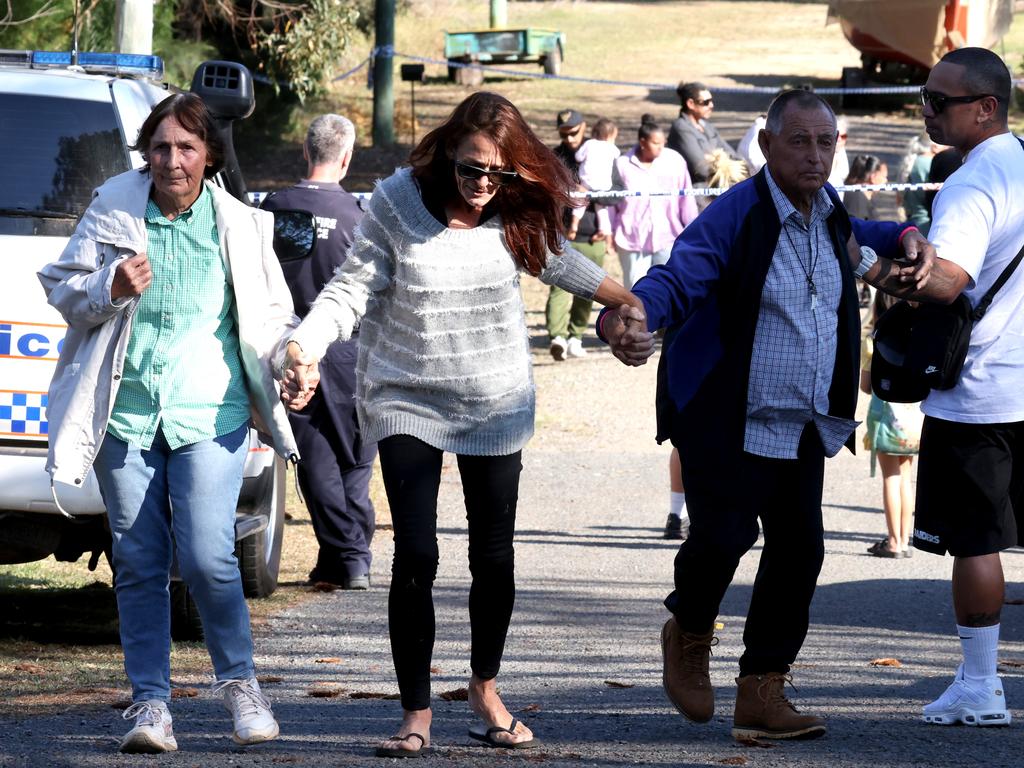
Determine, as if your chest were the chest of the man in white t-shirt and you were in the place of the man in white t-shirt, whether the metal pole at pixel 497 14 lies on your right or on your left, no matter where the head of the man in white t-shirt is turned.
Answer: on your right

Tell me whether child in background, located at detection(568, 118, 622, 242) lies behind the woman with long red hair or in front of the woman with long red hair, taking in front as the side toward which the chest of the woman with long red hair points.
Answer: behind

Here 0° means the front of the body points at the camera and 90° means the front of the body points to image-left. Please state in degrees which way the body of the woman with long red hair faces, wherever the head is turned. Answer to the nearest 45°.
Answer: approximately 0°

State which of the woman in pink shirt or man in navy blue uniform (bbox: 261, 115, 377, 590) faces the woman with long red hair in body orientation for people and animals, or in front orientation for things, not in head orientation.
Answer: the woman in pink shirt

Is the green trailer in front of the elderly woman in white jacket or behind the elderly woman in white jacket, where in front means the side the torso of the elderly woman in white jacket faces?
behind

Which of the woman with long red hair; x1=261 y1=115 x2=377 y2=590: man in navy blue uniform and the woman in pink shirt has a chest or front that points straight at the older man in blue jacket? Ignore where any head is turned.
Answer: the woman in pink shirt

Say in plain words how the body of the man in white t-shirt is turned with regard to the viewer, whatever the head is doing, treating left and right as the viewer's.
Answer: facing to the left of the viewer

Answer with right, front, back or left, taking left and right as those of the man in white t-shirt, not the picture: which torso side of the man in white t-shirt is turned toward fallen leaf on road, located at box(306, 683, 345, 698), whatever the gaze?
front

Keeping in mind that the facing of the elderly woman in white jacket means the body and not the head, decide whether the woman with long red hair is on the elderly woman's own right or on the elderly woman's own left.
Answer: on the elderly woman's own left

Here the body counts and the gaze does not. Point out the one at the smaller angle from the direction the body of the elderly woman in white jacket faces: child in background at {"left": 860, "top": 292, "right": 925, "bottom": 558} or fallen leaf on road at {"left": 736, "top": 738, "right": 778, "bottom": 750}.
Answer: the fallen leaf on road

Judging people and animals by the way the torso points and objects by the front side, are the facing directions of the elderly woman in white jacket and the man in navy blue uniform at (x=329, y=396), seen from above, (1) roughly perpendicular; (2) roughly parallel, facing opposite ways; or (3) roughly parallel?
roughly parallel, facing opposite ways

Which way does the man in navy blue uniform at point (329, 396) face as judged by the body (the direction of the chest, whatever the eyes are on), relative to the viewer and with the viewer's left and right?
facing away from the viewer

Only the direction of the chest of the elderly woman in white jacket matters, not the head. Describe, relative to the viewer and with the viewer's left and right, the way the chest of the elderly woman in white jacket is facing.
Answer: facing the viewer

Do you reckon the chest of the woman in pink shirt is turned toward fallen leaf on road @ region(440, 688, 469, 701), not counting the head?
yes

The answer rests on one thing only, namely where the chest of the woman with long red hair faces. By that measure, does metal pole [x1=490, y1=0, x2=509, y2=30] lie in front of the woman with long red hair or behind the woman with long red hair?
behind

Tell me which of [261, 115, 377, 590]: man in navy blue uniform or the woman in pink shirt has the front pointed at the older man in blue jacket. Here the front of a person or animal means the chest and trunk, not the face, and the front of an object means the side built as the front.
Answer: the woman in pink shirt

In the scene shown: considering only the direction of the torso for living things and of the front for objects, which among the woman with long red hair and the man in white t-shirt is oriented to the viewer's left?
the man in white t-shirt

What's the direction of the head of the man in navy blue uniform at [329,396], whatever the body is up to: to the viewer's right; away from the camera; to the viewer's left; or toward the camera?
away from the camera

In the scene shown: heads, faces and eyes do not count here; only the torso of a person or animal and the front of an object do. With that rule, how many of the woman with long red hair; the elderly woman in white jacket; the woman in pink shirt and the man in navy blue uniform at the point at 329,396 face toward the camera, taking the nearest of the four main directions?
3

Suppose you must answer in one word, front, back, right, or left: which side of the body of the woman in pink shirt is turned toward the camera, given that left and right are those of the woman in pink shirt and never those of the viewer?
front

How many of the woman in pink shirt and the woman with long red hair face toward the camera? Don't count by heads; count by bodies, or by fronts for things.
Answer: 2

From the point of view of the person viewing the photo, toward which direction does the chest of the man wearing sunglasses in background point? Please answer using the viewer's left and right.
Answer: facing the viewer and to the right of the viewer
